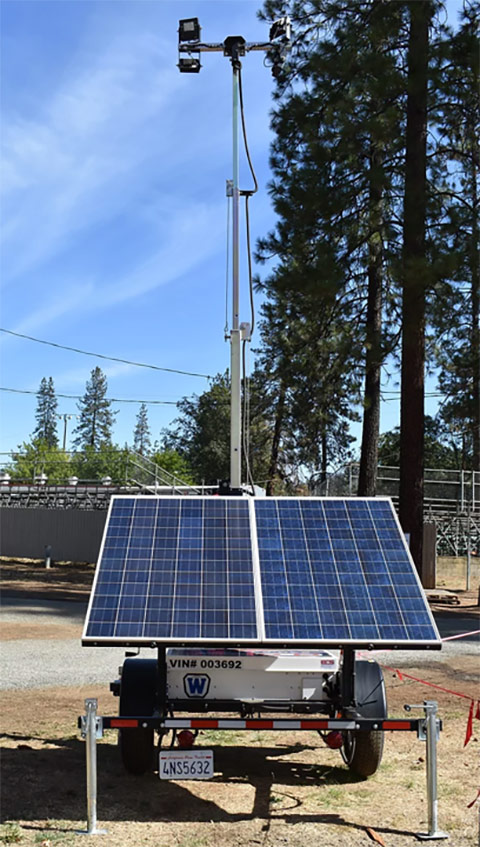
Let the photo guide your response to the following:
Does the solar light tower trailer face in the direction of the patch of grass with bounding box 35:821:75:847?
no

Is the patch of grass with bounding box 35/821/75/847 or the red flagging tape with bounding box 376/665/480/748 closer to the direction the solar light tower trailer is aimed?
the red flagging tape

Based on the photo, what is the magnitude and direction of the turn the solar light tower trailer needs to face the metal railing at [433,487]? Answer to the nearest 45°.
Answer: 0° — it already faces it

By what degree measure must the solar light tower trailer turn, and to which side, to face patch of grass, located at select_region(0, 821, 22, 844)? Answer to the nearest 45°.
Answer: approximately 135° to its left

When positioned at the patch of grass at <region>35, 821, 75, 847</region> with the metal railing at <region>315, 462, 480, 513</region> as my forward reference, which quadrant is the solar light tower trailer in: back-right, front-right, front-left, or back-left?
front-right

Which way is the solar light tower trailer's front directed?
away from the camera

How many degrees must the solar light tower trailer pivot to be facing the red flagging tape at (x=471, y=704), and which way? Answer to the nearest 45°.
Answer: approximately 45° to its right

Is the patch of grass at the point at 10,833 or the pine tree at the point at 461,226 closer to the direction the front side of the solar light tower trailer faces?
the pine tree

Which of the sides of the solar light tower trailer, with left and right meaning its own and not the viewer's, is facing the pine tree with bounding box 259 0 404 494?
front
